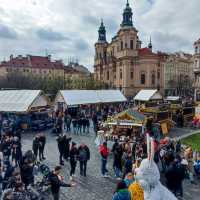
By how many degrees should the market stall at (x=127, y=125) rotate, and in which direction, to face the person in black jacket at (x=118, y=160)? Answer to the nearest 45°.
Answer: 0° — it already faces them

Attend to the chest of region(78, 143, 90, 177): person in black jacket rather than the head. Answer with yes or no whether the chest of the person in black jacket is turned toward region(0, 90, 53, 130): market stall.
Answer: no

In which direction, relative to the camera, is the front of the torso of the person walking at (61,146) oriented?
away from the camera

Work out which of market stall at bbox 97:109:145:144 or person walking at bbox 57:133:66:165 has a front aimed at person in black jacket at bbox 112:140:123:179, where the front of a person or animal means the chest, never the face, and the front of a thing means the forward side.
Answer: the market stall

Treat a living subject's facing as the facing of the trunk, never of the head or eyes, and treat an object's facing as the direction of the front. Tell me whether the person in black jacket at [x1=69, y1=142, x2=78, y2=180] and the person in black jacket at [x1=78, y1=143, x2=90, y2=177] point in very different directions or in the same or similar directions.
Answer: same or similar directions

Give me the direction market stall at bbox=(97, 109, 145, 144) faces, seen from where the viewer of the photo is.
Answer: facing the viewer

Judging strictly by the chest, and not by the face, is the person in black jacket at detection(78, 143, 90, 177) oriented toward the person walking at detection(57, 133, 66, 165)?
no
